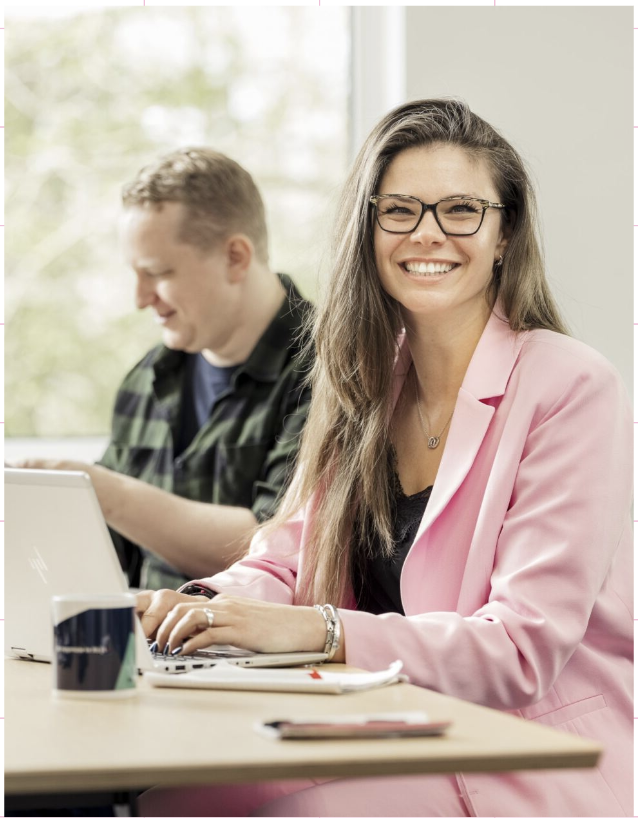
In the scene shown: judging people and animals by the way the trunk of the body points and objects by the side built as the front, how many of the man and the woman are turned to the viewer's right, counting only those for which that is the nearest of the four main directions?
0

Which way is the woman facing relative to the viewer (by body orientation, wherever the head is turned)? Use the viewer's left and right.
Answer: facing the viewer and to the left of the viewer

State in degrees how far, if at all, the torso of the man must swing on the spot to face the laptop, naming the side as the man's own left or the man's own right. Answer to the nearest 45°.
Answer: approximately 45° to the man's own left

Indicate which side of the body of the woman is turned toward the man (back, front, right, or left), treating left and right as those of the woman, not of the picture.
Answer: right

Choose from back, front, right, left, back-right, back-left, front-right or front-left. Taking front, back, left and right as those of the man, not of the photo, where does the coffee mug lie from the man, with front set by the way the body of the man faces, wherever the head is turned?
front-left

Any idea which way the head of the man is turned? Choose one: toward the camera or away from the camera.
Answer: toward the camera

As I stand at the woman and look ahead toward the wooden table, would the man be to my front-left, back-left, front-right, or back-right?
back-right

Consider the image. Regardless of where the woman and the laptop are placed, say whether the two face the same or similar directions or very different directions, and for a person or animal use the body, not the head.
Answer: very different directions

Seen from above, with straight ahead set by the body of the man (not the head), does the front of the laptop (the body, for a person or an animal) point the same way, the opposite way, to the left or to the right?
the opposite way

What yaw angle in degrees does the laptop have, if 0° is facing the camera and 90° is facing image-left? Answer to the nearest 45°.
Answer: approximately 225°
